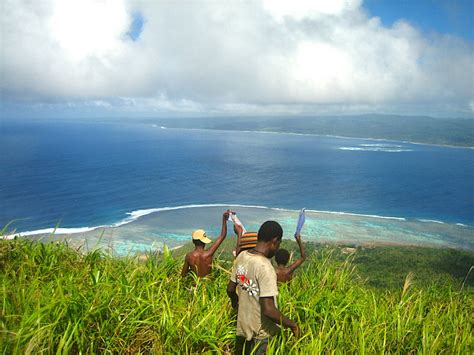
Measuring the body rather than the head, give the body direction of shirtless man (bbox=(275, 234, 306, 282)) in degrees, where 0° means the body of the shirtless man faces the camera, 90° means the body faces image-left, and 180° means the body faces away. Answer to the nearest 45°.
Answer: approximately 180°

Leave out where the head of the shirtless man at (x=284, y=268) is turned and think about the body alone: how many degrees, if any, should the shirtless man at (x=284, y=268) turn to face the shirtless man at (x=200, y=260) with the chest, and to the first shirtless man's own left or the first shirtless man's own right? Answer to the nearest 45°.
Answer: approximately 90° to the first shirtless man's own left
